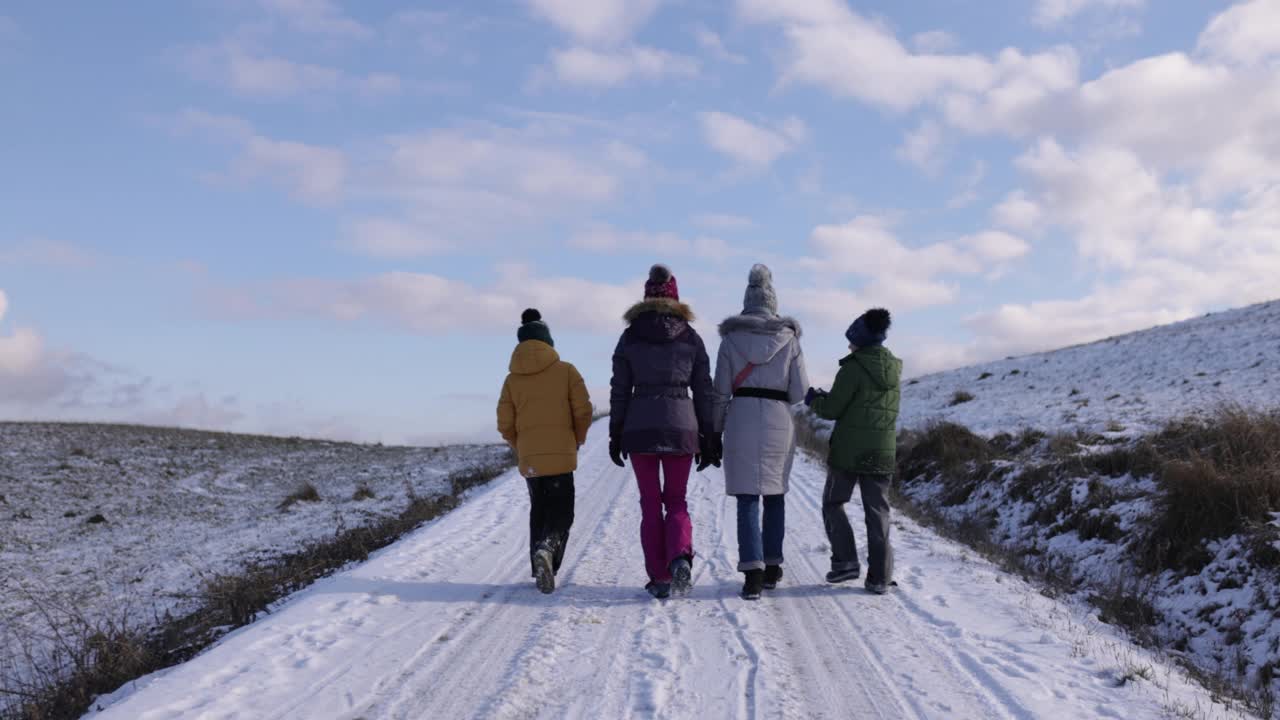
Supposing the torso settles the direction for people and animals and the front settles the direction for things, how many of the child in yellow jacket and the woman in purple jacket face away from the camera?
2

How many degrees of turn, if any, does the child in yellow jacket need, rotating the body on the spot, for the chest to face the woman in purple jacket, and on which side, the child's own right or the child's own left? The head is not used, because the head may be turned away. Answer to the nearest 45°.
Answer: approximately 135° to the child's own right

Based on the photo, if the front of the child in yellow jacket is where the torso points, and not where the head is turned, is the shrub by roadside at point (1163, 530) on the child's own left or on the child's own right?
on the child's own right

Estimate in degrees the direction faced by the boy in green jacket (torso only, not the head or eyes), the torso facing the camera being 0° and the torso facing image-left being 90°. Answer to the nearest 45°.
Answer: approximately 135°

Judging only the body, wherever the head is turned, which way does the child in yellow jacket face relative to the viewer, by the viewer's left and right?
facing away from the viewer

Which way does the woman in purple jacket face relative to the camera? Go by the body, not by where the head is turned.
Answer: away from the camera

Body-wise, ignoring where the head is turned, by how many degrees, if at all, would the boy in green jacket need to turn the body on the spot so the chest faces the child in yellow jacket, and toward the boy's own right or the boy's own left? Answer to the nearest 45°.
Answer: approximately 45° to the boy's own left

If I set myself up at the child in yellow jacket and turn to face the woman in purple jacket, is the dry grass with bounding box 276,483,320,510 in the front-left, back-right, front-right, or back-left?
back-left

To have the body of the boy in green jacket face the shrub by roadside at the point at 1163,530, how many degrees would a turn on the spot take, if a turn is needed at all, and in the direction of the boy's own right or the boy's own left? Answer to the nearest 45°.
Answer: approximately 90° to the boy's own right

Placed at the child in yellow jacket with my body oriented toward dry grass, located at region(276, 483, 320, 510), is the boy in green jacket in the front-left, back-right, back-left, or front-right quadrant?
back-right

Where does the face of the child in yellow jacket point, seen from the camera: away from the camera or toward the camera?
away from the camera
